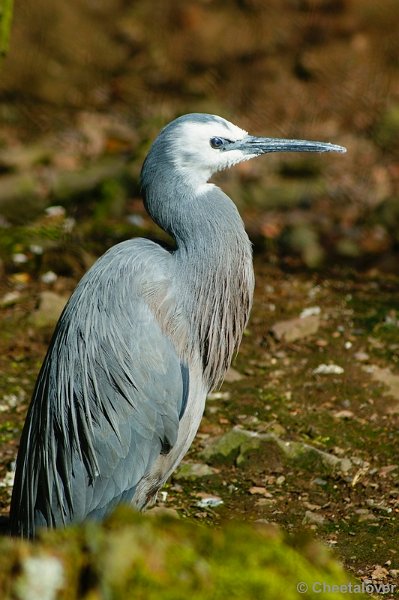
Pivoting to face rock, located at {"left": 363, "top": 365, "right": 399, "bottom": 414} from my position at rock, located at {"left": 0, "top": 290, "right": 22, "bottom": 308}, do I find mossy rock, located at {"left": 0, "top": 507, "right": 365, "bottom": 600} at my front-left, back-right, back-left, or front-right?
front-right

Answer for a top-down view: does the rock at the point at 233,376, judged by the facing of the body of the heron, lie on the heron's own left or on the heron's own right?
on the heron's own left

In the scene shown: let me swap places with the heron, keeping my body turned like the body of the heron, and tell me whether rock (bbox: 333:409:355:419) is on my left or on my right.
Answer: on my left

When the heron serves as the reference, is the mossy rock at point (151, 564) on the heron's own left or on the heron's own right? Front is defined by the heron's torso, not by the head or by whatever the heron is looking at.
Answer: on the heron's own right

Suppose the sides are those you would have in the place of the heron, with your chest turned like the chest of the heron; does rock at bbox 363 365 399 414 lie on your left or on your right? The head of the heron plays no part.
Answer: on your left

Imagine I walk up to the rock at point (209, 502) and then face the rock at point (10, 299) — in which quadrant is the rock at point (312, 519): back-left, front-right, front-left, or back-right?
back-right

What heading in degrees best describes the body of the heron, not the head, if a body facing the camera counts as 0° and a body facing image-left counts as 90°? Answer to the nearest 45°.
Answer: approximately 270°

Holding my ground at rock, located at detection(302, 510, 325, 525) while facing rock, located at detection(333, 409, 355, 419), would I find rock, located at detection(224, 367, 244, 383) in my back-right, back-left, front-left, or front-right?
front-left

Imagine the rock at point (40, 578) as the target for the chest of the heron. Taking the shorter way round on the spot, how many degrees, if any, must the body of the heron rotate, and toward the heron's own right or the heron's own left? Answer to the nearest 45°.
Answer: approximately 90° to the heron's own right

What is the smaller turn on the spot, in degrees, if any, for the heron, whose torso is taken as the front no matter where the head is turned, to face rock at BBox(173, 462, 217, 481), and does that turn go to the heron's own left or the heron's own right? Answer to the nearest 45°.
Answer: approximately 90° to the heron's own left

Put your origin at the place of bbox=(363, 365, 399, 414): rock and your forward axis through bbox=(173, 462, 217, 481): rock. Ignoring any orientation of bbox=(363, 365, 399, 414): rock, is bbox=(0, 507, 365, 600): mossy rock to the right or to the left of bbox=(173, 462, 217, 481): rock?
left
